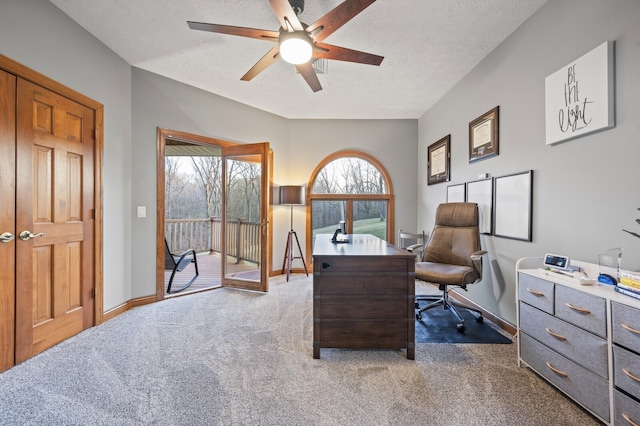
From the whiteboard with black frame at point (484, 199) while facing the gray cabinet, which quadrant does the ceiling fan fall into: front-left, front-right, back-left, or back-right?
front-right

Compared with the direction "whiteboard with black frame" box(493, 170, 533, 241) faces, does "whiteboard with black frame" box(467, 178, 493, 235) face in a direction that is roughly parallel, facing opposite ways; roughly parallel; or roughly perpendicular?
roughly parallel

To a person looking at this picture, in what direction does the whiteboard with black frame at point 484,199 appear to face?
facing the viewer and to the left of the viewer

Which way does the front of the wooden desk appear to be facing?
to the viewer's right

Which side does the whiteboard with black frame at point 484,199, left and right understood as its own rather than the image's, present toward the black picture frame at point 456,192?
right

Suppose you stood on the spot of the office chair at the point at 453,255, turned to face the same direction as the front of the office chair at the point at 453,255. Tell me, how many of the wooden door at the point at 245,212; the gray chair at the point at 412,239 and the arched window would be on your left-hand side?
0

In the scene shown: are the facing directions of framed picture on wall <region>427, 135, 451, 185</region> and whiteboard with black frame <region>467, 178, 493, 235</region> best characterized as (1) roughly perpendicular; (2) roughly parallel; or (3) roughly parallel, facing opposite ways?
roughly parallel

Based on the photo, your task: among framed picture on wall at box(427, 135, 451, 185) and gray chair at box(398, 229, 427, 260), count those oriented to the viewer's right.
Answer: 0

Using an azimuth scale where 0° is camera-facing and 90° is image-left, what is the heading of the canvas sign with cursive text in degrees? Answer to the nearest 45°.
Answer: approximately 45°

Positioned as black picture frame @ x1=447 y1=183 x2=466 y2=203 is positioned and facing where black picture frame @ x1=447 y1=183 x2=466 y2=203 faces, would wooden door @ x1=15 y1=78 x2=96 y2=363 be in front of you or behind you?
in front

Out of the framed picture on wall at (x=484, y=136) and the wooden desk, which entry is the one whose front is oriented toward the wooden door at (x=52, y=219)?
the framed picture on wall

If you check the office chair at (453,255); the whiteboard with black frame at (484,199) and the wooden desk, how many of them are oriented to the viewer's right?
1

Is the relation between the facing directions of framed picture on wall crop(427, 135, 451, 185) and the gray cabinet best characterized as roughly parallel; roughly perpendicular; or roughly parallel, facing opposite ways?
roughly parallel

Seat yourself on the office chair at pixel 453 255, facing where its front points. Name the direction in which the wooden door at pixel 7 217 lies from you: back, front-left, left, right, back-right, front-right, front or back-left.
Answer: front
